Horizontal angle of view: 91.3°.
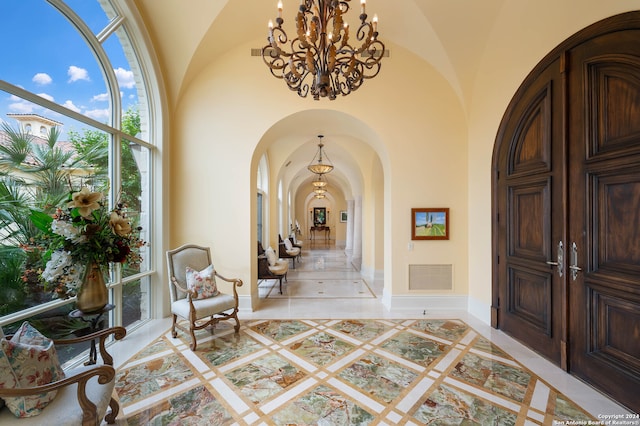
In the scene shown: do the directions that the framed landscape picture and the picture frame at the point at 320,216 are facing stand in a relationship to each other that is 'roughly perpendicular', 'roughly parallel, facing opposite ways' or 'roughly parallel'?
roughly parallel

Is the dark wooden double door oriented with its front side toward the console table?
no

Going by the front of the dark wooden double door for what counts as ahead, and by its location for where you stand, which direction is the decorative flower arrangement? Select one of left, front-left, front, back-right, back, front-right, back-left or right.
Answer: front

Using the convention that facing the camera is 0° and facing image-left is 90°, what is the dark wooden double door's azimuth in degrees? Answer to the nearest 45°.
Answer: approximately 45°

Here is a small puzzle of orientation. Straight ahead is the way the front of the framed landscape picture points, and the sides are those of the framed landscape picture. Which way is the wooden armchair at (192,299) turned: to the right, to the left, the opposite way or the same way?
to the left

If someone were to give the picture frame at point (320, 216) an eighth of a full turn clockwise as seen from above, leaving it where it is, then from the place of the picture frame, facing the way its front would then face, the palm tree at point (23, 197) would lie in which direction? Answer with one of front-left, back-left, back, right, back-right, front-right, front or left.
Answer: front-left

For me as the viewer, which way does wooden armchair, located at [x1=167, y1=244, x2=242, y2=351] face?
facing the viewer and to the right of the viewer

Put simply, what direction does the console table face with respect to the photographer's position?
facing the viewer

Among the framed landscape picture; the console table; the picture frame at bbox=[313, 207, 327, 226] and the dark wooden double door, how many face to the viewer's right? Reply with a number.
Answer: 0

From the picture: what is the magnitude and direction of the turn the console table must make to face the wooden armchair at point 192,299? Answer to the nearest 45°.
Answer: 0° — it already faces it

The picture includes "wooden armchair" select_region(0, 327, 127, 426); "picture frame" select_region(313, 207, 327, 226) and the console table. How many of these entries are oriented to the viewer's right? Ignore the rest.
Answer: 1

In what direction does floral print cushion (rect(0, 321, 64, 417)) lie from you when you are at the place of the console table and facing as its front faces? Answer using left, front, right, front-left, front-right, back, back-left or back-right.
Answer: front

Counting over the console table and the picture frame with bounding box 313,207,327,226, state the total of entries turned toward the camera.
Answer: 2

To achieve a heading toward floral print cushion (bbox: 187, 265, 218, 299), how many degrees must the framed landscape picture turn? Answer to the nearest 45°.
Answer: approximately 45° to its right

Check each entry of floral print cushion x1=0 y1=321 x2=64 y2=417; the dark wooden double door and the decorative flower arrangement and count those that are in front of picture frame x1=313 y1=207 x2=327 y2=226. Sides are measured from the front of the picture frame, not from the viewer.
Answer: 3

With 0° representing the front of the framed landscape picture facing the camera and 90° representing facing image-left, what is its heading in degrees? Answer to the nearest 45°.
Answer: approximately 0°

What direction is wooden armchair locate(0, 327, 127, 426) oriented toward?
to the viewer's right

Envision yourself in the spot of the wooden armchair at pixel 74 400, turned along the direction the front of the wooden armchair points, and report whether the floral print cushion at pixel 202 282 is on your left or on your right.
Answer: on your left

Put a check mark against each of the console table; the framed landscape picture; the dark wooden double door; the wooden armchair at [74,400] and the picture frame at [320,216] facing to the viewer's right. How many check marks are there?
1
